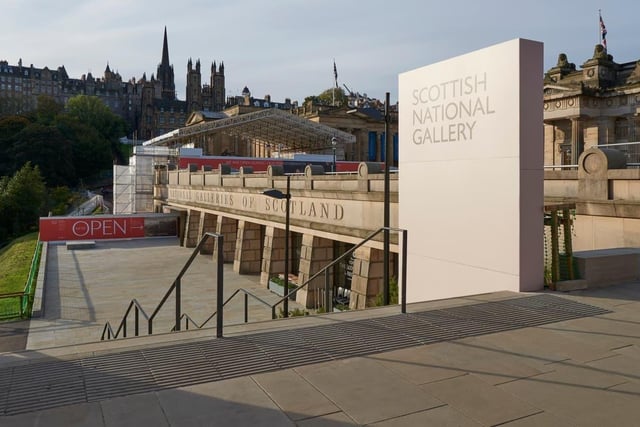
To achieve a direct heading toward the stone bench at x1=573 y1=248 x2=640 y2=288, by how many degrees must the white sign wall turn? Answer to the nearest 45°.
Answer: approximately 135° to its left

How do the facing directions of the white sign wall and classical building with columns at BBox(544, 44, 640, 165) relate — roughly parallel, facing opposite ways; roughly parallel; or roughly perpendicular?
roughly parallel

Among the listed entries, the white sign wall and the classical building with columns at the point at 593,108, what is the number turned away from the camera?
0

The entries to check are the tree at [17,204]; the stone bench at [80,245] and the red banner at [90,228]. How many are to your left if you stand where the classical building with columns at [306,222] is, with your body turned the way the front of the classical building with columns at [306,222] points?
0

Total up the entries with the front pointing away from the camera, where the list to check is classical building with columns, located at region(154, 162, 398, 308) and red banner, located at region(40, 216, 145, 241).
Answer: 0

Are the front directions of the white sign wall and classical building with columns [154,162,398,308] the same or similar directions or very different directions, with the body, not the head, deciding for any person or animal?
same or similar directions

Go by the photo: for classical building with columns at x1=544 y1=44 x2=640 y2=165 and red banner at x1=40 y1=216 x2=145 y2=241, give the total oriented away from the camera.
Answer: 0

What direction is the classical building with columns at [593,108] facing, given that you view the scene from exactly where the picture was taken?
facing the viewer and to the left of the viewer

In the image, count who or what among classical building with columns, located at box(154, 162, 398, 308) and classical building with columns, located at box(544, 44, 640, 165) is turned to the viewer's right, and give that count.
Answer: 0

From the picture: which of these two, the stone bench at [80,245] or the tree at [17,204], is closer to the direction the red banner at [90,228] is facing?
the stone bench

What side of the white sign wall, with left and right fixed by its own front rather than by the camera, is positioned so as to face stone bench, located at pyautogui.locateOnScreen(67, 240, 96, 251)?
right

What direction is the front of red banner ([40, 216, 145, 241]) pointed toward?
toward the camera
